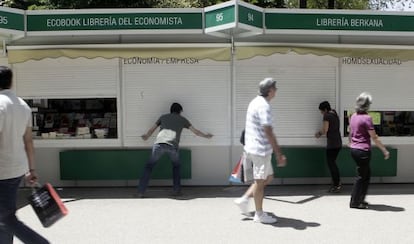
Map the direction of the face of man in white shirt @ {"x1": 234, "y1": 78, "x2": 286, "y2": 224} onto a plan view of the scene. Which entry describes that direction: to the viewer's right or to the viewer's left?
to the viewer's right

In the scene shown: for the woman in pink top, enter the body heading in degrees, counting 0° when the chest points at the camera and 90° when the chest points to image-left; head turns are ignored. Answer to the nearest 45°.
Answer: approximately 225°

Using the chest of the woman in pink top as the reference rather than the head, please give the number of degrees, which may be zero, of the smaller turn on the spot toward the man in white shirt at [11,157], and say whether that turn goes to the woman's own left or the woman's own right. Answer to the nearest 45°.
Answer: approximately 180°

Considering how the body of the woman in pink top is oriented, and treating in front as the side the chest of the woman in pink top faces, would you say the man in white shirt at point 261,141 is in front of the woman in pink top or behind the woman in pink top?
behind
